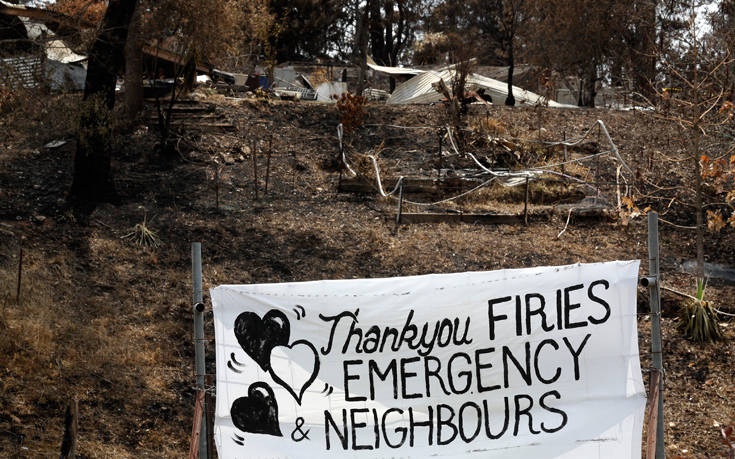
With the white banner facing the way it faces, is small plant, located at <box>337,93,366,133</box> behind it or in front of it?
behind

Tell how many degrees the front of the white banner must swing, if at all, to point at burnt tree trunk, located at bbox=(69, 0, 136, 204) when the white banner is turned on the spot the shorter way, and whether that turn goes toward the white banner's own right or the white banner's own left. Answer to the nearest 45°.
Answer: approximately 135° to the white banner's own right

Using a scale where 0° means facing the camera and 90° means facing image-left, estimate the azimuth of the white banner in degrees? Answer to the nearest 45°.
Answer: approximately 0°

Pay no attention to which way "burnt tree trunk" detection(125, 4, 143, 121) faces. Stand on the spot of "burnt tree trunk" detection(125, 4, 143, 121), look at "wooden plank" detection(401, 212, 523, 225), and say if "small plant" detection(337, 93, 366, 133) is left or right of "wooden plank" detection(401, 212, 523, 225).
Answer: left

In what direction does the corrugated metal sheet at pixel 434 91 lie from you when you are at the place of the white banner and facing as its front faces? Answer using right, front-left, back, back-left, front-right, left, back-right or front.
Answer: back

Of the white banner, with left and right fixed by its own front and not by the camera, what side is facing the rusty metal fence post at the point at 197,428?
right

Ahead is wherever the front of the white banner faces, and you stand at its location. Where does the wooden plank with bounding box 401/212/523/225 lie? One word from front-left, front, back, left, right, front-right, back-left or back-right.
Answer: back

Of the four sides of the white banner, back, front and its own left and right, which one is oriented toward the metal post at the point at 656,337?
left

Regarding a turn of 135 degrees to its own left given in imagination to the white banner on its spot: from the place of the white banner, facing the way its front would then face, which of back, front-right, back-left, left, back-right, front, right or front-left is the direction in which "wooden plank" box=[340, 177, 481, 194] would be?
front-left

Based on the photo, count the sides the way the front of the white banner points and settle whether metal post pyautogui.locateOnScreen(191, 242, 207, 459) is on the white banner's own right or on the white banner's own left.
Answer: on the white banner's own right

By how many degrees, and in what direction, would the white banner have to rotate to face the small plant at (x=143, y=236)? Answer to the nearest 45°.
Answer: approximately 135° to its right
